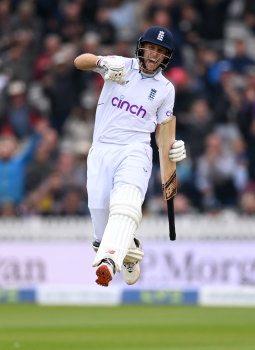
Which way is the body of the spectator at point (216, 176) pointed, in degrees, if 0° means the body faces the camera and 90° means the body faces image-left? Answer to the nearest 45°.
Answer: approximately 0°

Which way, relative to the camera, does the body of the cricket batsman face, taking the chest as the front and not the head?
toward the camera

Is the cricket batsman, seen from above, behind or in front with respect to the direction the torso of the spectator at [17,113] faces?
in front

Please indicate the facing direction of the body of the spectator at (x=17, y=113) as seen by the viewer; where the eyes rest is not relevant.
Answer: toward the camera

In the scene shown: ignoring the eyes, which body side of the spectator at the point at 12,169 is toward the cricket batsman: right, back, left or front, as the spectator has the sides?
front

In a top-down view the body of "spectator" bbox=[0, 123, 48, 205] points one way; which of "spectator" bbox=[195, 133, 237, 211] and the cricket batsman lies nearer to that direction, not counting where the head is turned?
the cricket batsman

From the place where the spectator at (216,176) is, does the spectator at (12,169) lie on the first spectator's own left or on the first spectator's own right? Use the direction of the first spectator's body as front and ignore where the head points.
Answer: on the first spectator's own right
